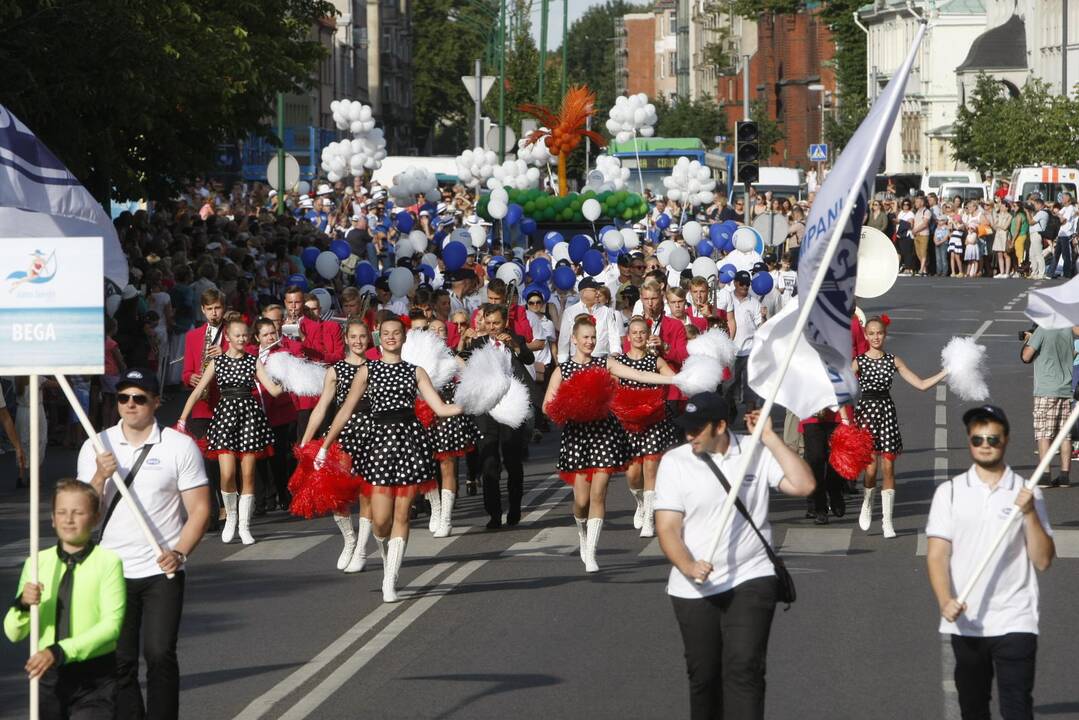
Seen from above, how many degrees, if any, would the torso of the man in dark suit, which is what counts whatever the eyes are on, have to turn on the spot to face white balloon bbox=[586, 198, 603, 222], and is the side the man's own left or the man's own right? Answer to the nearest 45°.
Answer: approximately 180°

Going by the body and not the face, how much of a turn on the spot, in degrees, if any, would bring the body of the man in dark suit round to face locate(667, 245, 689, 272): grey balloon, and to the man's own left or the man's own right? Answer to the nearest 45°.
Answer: approximately 180°

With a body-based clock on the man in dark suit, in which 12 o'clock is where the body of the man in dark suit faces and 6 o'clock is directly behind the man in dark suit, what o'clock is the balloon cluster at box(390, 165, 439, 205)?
The balloon cluster is roughly at 6 o'clock from the man in dark suit.

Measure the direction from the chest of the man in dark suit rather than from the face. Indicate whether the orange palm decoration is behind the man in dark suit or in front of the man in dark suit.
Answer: behind

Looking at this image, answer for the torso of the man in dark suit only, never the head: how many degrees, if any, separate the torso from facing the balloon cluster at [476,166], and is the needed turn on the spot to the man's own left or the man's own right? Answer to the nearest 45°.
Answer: approximately 180°

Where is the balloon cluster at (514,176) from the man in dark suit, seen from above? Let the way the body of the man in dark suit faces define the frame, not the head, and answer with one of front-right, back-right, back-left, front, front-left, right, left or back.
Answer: back

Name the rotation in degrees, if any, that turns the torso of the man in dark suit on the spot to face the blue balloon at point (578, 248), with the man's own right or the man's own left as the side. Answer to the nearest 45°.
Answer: approximately 180°

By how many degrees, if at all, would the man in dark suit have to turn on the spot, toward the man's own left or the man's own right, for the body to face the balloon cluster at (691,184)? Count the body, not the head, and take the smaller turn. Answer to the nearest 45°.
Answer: approximately 180°

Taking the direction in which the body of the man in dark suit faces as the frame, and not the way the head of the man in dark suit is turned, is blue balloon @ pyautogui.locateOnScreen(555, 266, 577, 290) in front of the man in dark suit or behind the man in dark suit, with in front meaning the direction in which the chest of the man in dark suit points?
behind

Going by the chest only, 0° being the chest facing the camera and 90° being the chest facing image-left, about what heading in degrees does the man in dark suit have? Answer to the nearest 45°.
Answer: approximately 0°

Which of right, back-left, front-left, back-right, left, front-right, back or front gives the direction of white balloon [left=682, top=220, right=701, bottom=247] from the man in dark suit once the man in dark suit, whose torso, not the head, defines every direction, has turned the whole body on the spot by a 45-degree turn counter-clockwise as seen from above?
back-left
